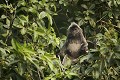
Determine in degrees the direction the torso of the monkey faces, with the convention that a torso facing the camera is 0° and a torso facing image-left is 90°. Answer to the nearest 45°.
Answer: approximately 0°
